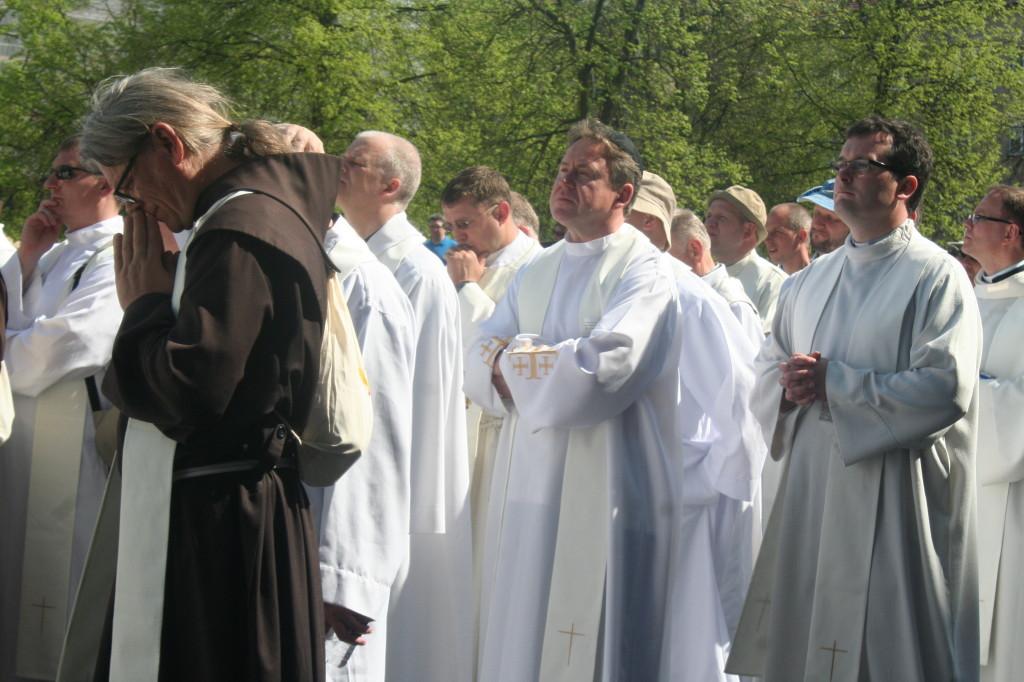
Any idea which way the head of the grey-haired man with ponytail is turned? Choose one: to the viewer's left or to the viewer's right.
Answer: to the viewer's left

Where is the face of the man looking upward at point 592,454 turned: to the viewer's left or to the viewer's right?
to the viewer's left

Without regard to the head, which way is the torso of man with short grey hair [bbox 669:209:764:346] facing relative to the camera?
to the viewer's left

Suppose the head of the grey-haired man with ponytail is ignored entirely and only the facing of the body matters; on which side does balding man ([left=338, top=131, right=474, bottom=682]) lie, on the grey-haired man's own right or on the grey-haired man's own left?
on the grey-haired man's own right

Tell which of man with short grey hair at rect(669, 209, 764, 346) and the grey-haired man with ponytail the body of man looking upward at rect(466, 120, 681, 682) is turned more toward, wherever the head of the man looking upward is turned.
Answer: the grey-haired man with ponytail

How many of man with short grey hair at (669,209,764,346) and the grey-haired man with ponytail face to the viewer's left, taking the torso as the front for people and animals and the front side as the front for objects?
2

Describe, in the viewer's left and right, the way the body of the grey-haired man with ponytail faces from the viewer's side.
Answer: facing to the left of the viewer

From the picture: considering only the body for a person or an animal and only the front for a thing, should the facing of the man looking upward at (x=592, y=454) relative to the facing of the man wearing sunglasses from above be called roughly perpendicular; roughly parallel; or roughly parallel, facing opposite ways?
roughly parallel

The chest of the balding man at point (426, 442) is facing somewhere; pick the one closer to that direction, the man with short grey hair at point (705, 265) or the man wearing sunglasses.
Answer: the man wearing sunglasses

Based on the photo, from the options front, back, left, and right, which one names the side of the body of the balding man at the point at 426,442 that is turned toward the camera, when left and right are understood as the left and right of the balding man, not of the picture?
left

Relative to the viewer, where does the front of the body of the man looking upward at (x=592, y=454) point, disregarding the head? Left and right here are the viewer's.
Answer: facing the viewer and to the left of the viewer

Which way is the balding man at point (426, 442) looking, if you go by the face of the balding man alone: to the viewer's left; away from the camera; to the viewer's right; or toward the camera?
to the viewer's left
